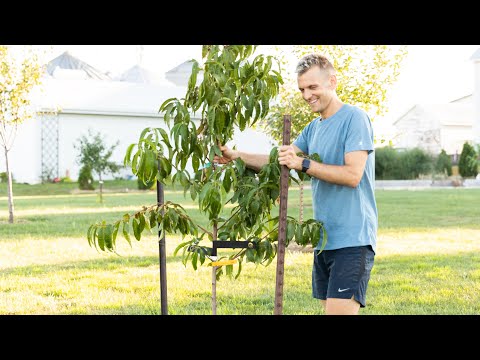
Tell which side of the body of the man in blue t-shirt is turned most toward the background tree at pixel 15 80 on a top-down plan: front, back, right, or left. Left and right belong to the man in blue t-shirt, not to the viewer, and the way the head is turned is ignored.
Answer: right

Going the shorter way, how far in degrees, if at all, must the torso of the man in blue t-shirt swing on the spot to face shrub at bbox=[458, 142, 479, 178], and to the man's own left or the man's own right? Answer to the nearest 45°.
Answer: approximately 135° to the man's own right

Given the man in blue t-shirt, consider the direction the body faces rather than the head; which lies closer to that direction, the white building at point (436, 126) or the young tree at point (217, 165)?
the young tree

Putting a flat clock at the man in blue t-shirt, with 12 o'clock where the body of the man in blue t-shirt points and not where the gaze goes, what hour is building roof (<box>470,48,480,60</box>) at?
The building roof is roughly at 5 o'clock from the man in blue t-shirt.

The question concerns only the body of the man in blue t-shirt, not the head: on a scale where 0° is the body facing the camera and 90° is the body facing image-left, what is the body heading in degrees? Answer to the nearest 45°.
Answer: approximately 45°

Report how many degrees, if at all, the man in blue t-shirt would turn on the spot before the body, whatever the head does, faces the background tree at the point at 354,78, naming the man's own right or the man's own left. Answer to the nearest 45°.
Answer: approximately 135° to the man's own right

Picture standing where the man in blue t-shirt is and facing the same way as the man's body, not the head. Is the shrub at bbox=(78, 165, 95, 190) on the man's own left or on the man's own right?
on the man's own right
